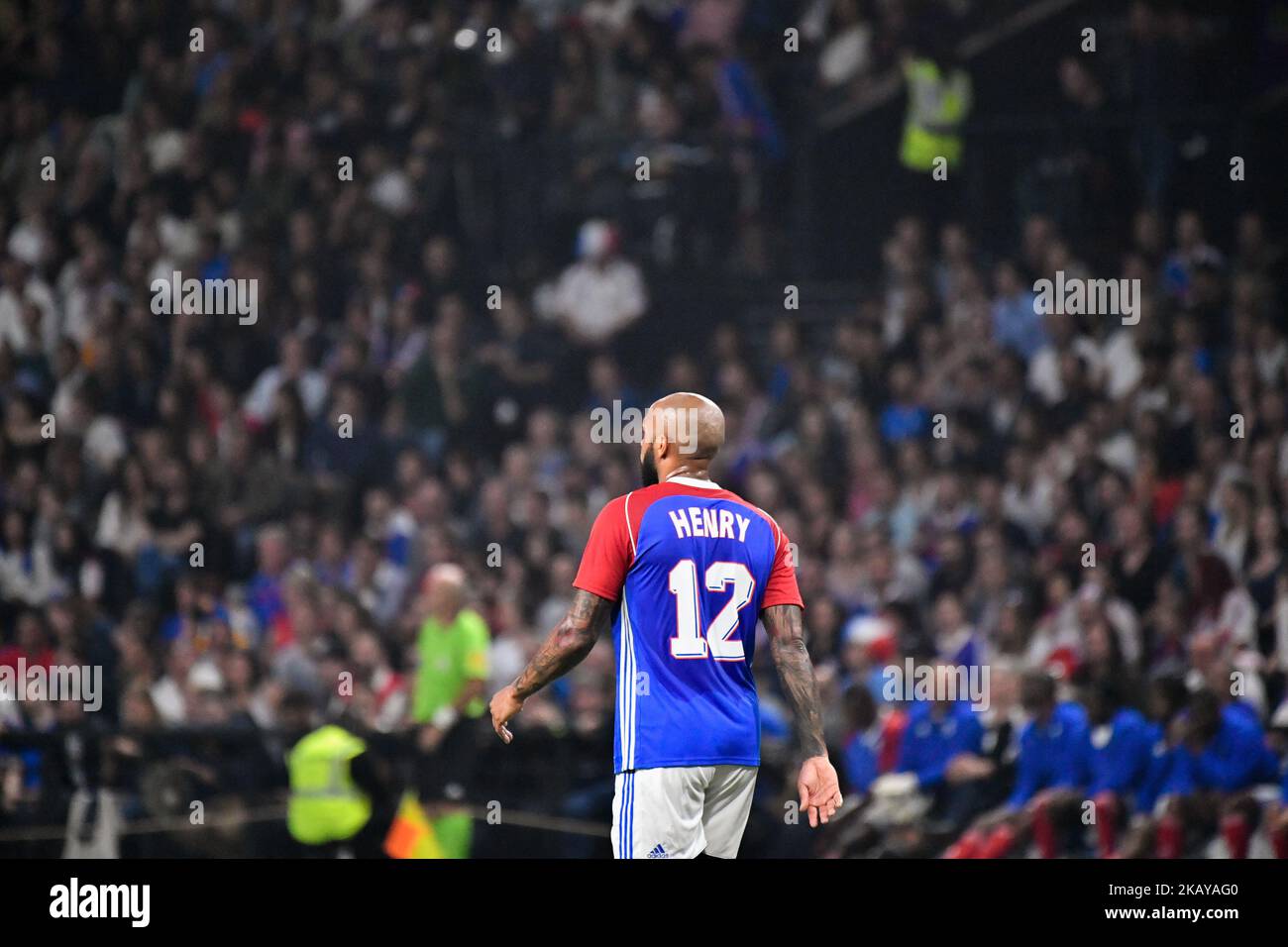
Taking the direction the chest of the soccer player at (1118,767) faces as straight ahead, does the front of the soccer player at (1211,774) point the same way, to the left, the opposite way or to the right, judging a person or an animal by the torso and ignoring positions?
the same way

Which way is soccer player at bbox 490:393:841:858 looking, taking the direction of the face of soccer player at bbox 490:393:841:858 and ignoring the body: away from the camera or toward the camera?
away from the camera

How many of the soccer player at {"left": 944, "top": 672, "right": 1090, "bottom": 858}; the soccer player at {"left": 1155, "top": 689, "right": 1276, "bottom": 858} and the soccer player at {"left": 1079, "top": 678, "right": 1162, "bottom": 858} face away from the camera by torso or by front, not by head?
0

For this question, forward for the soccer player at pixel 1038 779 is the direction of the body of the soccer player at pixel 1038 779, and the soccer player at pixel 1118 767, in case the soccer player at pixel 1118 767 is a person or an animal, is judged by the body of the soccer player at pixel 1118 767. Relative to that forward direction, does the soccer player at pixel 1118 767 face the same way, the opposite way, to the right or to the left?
the same way

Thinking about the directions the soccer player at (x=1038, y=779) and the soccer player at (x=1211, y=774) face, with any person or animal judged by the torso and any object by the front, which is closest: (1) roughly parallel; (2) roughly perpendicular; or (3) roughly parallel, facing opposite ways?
roughly parallel

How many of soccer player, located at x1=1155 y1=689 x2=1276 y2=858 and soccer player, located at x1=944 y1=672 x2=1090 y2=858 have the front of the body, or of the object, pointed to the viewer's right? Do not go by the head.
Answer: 0

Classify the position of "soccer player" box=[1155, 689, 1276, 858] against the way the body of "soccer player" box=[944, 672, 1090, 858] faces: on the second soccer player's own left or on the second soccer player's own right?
on the second soccer player's own left
